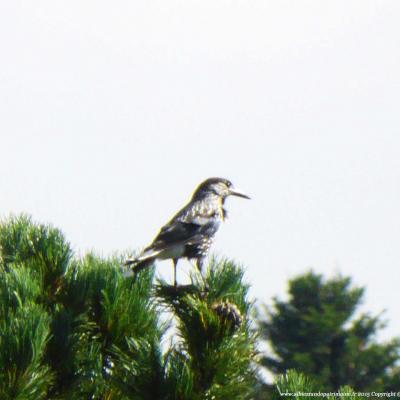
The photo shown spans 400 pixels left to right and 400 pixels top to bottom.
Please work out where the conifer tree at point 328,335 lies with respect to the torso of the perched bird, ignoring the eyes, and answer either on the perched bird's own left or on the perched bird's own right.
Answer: on the perched bird's own left

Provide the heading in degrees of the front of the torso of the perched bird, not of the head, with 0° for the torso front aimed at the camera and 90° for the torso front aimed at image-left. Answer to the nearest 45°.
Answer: approximately 270°
